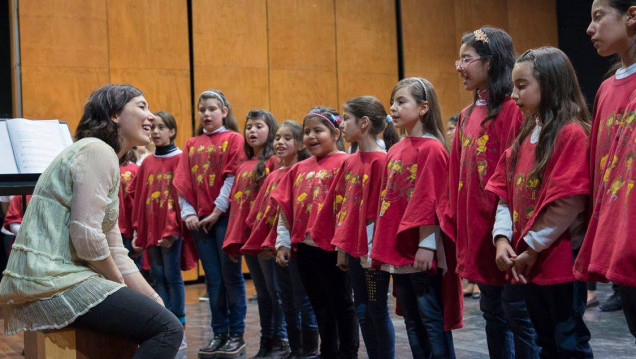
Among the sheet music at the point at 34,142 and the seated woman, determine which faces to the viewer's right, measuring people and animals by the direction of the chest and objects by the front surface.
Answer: the seated woman

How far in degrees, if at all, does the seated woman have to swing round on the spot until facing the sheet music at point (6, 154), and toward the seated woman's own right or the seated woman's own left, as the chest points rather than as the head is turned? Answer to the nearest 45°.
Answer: approximately 90° to the seated woman's own left

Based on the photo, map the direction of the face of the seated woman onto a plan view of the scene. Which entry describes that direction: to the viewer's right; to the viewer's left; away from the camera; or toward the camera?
to the viewer's right

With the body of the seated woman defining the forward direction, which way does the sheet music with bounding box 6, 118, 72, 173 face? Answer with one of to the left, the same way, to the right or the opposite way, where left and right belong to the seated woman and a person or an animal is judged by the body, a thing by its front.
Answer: to the right

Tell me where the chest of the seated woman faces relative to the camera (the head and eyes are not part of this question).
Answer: to the viewer's right

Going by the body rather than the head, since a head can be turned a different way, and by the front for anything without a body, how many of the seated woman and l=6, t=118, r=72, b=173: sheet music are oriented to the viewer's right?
1

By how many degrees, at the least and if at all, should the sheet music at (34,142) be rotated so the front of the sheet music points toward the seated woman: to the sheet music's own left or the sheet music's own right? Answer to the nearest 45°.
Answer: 0° — it already faces them

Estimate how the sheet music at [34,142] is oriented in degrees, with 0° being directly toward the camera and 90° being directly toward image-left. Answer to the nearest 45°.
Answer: approximately 0°
